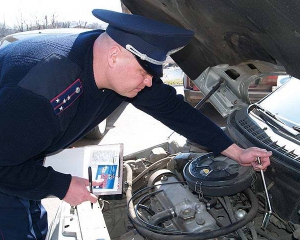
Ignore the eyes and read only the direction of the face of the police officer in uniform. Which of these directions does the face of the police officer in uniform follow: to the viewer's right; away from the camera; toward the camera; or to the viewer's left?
to the viewer's right

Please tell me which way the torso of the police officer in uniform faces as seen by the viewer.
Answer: to the viewer's right
